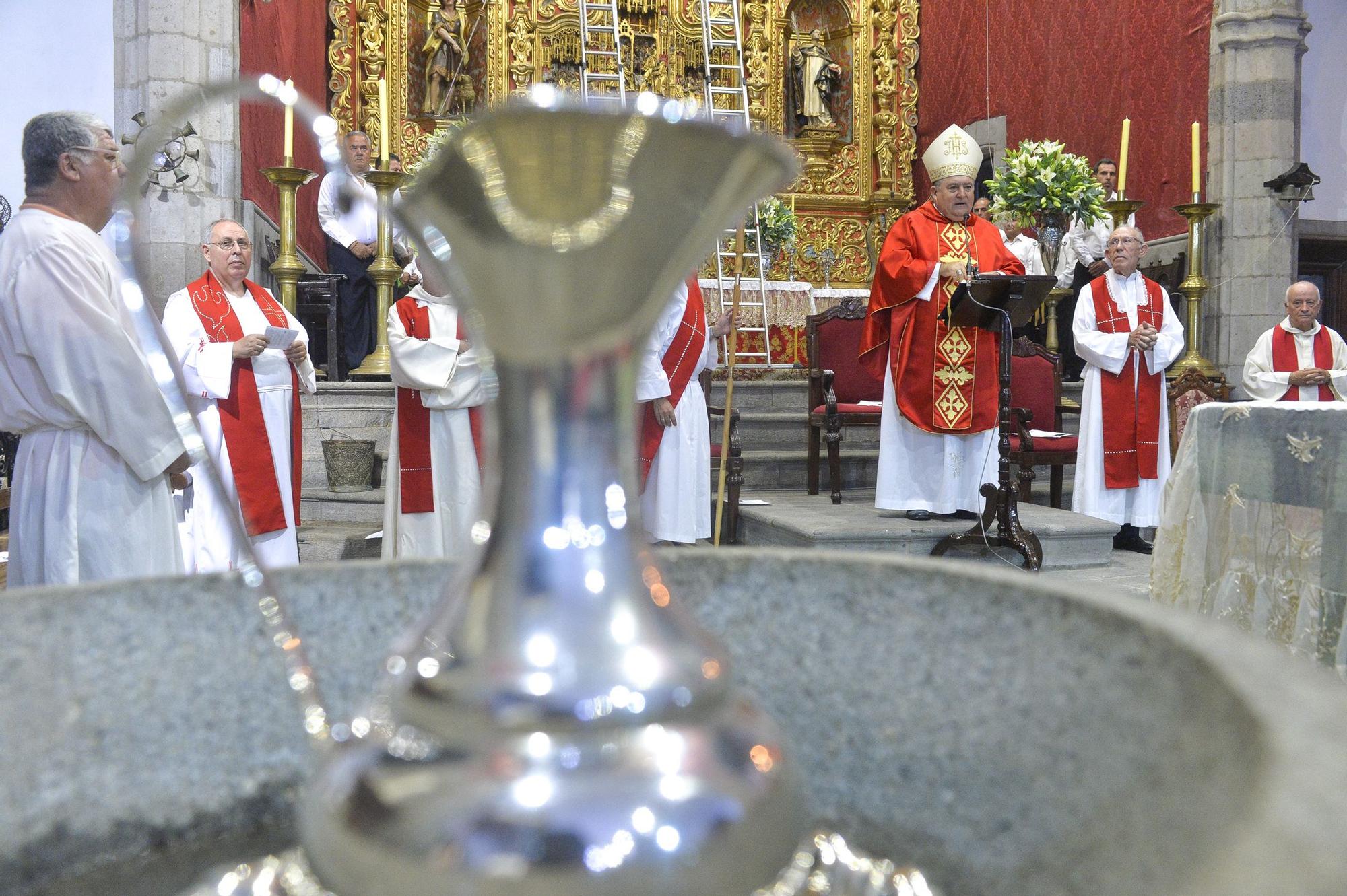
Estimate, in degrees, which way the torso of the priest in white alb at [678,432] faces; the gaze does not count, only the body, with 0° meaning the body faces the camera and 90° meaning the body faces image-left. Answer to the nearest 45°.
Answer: approximately 315°

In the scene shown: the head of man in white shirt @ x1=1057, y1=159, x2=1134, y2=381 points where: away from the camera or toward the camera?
toward the camera

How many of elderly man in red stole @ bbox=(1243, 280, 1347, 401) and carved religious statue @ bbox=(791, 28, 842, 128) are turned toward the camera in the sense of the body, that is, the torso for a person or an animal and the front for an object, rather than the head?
2

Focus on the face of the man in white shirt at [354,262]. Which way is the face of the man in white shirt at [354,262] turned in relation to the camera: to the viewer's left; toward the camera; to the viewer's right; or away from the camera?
toward the camera

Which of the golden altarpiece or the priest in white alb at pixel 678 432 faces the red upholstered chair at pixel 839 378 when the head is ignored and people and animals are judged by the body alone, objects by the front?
the golden altarpiece

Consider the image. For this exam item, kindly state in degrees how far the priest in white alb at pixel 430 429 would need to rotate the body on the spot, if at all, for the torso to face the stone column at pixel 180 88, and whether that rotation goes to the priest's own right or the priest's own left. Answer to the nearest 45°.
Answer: approximately 180°

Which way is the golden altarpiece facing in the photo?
toward the camera

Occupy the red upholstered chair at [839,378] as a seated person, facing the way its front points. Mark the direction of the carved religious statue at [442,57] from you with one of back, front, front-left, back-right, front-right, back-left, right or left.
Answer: back

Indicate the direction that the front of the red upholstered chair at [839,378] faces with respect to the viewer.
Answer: facing the viewer and to the right of the viewer

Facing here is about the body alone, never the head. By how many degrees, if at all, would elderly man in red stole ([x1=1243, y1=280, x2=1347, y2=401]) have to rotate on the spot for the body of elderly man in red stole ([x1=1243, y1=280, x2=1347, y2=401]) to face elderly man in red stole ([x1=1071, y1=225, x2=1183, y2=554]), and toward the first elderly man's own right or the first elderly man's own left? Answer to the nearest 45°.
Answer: approximately 45° to the first elderly man's own right

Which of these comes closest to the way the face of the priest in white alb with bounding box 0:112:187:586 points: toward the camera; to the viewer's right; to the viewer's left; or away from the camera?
to the viewer's right

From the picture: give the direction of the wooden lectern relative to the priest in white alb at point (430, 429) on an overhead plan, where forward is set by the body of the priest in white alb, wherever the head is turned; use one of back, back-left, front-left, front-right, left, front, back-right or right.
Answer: front-left

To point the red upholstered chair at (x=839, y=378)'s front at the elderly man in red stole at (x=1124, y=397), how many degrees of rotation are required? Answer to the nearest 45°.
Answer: approximately 45° to its left

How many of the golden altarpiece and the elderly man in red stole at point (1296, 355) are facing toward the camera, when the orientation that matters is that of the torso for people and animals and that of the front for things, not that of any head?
2

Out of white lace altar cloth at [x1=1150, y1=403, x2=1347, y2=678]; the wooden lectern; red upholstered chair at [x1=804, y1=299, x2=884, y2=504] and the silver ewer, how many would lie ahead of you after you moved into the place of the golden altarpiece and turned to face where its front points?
4

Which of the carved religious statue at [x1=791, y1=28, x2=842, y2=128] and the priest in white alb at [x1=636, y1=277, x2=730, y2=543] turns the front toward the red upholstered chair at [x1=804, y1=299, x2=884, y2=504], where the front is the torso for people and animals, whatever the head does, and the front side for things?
the carved religious statue

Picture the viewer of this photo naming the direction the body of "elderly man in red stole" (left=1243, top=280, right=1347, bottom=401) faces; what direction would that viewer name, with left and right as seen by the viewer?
facing the viewer

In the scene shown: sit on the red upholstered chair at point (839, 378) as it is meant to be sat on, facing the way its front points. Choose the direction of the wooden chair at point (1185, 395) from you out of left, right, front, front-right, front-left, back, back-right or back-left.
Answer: front-left
